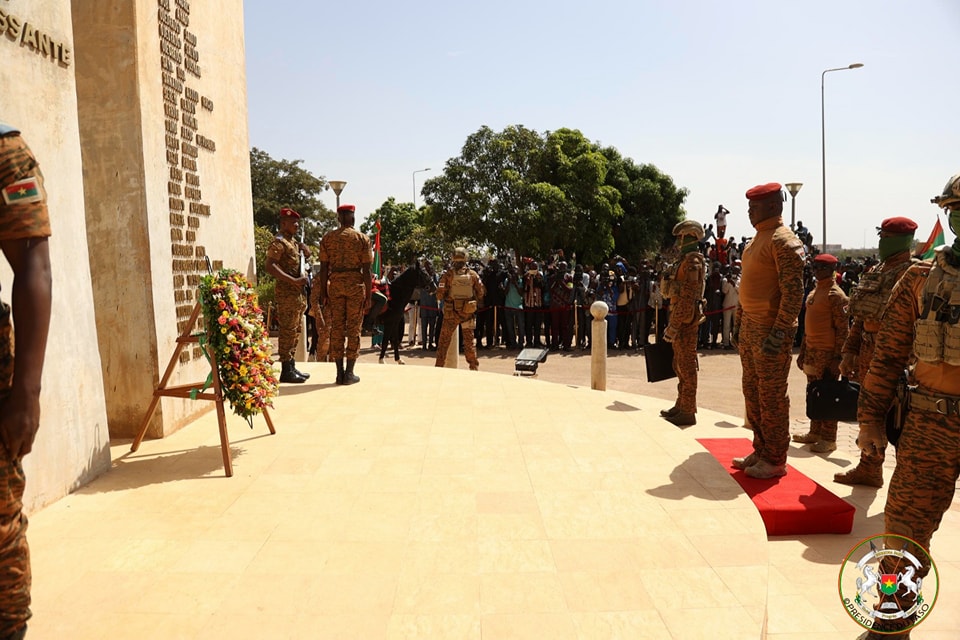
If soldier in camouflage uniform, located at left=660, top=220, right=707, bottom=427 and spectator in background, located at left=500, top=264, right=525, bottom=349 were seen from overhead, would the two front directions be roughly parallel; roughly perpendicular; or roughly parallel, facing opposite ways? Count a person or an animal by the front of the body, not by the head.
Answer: roughly perpendicular

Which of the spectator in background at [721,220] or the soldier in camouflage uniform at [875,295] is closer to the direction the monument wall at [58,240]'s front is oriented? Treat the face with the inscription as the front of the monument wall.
the soldier in camouflage uniform

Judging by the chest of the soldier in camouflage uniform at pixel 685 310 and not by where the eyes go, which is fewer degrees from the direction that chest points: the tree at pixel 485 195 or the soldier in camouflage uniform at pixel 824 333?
the tree

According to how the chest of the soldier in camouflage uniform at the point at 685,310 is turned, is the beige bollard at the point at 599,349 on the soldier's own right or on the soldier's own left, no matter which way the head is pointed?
on the soldier's own right

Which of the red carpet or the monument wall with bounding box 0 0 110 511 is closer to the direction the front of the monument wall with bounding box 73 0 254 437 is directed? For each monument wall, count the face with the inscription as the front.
the red carpet

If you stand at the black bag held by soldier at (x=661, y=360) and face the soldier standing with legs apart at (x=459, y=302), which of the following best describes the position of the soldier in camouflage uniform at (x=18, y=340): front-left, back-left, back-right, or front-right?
back-left

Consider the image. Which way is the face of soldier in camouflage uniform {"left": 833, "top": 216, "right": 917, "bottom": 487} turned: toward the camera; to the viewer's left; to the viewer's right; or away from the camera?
to the viewer's left

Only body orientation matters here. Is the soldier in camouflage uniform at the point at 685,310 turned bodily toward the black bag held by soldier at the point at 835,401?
no

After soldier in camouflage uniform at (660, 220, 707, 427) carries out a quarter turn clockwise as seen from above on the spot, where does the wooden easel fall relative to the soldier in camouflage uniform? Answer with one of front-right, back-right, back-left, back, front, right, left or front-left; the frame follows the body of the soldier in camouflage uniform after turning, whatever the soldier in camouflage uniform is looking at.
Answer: back-left

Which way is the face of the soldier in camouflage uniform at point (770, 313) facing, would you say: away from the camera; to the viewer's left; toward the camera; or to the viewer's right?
to the viewer's left

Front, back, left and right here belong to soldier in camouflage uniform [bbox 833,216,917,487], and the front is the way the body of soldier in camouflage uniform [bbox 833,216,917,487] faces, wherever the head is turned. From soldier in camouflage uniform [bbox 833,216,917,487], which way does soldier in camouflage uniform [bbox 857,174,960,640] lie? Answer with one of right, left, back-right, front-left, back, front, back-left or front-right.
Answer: left

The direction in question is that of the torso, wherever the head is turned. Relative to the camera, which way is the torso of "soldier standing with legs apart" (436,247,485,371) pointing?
toward the camera

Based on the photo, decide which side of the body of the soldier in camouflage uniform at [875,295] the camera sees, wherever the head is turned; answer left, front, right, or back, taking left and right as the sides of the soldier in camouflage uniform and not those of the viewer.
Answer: left

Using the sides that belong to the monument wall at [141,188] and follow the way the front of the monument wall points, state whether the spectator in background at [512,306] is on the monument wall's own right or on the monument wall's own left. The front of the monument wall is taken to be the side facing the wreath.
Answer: on the monument wall's own left

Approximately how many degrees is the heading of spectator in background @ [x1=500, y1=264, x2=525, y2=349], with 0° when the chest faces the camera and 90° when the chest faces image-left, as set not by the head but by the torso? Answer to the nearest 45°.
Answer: approximately 0°
